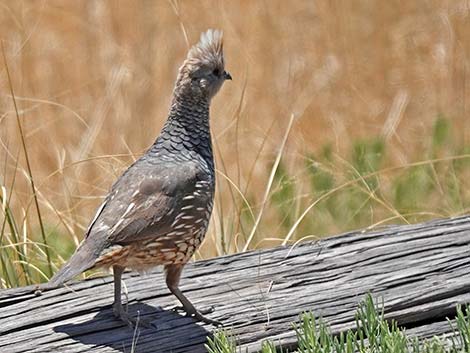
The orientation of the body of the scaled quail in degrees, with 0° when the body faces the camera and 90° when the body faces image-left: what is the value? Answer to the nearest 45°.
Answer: approximately 270°
